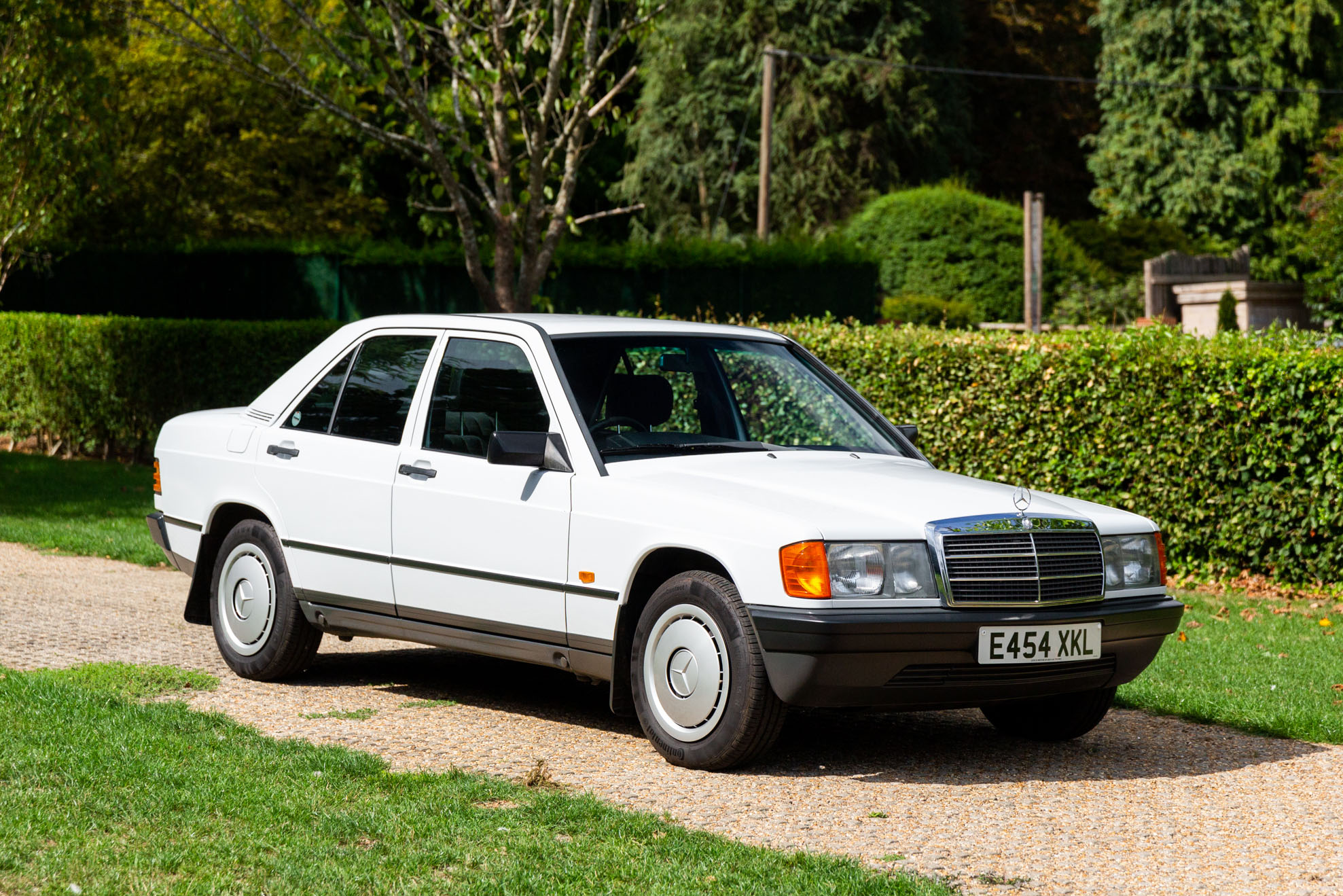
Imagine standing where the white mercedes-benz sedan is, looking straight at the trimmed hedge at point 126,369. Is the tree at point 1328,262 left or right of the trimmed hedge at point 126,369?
right

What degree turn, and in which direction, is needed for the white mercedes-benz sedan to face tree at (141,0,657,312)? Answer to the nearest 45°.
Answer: approximately 135° to its left

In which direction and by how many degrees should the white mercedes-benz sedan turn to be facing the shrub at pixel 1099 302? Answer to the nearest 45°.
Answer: approximately 135° to its left

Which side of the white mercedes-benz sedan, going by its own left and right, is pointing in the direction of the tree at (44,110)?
back

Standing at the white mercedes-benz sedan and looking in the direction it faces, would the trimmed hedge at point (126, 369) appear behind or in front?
behind

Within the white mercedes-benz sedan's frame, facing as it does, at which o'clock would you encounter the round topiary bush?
The round topiary bush is roughly at 8 o'clock from the white mercedes-benz sedan.

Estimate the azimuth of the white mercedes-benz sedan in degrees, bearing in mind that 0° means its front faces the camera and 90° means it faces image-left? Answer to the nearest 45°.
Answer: approximately 315°

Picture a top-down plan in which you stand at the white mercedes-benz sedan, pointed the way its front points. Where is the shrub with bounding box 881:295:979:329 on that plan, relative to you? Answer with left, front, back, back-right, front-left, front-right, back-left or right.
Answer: back-left

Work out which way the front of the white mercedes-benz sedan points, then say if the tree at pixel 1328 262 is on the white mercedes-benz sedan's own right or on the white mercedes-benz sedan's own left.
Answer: on the white mercedes-benz sedan's own left
